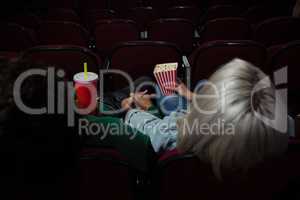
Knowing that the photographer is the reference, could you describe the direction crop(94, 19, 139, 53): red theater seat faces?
facing away from the viewer

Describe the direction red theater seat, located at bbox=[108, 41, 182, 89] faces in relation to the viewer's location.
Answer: facing away from the viewer

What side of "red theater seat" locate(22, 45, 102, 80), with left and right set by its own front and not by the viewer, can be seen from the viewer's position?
back

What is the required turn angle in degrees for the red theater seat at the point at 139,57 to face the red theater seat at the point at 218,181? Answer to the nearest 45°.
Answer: approximately 180°

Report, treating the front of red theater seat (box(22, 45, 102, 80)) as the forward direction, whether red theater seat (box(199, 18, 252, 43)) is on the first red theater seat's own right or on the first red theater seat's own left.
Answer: on the first red theater seat's own right

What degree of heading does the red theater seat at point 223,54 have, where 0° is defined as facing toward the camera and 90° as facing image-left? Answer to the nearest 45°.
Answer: approximately 180°

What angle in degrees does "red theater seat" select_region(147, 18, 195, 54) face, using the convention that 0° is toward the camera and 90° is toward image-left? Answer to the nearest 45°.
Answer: approximately 180°

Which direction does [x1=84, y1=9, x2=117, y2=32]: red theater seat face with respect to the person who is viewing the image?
facing away from the viewer

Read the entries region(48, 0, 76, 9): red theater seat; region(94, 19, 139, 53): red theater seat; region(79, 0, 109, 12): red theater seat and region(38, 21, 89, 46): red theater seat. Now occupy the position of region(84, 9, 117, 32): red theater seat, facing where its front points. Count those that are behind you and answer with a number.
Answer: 2

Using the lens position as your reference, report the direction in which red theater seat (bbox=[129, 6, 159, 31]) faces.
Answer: facing away from the viewer

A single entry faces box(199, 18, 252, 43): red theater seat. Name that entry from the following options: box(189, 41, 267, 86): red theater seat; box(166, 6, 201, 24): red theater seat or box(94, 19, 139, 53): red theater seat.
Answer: box(189, 41, 267, 86): red theater seat

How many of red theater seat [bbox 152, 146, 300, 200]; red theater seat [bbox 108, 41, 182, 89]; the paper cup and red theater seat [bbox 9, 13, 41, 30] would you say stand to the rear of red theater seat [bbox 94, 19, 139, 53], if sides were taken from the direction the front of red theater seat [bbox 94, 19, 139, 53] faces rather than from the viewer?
3
